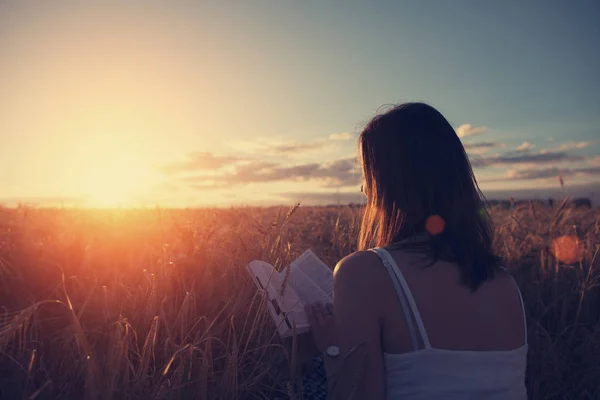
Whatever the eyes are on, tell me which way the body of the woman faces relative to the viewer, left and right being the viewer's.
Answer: facing away from the viewer and to the left of the viewer

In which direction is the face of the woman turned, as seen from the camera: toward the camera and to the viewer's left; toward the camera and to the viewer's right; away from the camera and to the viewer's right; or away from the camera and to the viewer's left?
away from the camera and to the viewer's left
